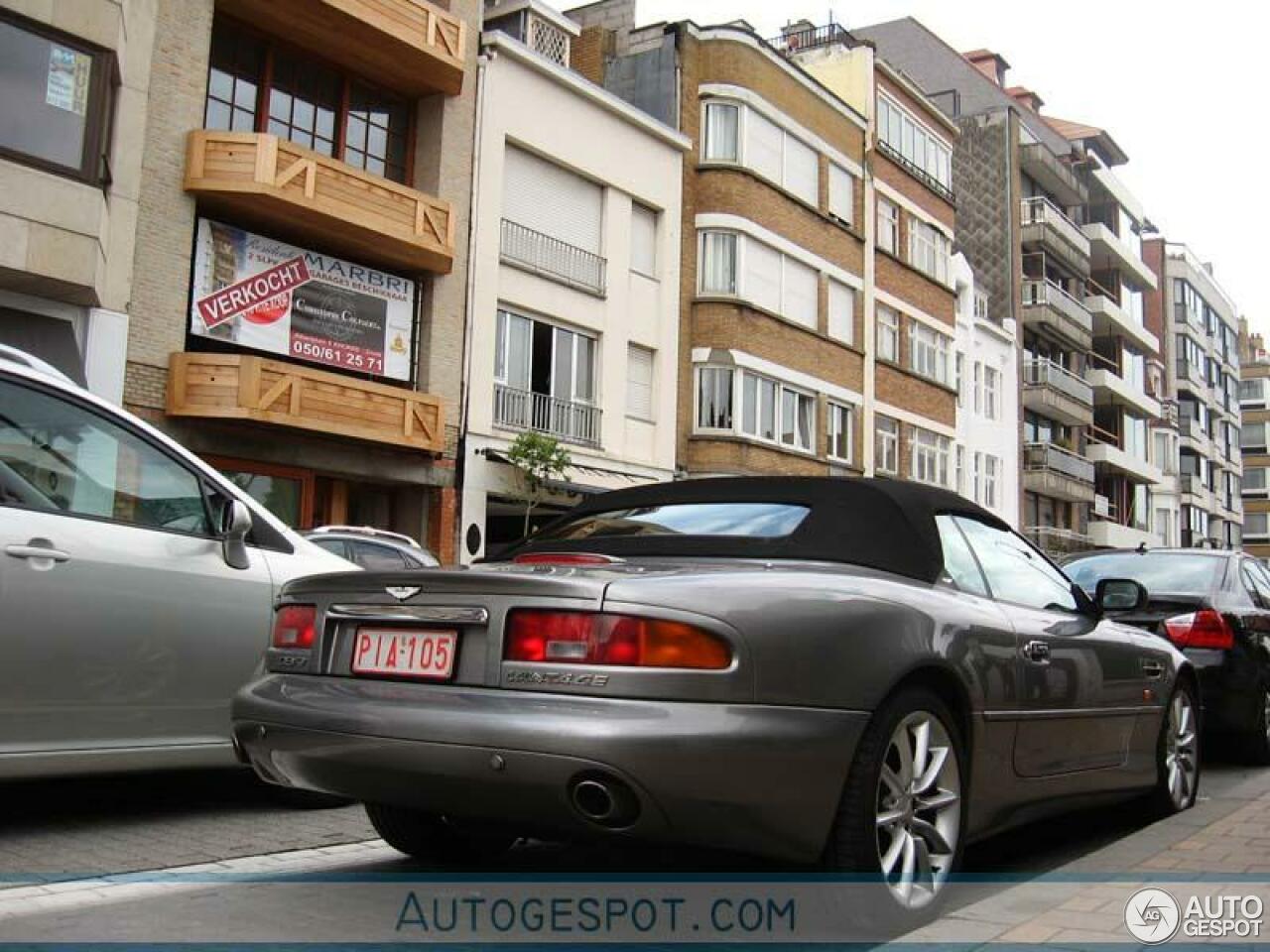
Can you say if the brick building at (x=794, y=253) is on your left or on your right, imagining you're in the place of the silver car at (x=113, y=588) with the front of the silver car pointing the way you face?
on your left

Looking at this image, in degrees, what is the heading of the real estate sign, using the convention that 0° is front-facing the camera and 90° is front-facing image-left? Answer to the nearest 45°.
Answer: approximately 315°

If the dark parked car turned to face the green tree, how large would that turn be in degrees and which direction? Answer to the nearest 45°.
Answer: approximately 90° to its left

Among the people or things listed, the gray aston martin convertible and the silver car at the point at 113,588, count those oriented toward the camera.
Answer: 0

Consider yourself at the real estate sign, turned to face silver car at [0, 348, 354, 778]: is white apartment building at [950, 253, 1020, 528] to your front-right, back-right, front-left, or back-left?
back-left

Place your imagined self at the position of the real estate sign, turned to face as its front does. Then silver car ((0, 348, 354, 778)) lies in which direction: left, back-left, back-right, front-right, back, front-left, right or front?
front-right

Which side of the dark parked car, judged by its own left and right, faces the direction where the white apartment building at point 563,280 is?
left

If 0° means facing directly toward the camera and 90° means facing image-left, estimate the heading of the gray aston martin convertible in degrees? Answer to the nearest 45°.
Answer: approximately 225°

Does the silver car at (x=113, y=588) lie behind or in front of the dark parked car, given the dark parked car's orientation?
behind

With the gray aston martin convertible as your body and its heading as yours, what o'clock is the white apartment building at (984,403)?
The white apartment building is roughly at 11 o'clock from the gray aston martin convertible.

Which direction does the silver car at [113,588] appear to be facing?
to the viewer's right

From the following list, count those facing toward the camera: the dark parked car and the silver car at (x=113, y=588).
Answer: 0

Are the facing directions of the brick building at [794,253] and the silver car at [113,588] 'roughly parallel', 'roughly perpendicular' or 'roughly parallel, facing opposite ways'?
roughly perpendicular

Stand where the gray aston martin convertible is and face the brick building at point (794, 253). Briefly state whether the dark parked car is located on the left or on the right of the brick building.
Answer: right
